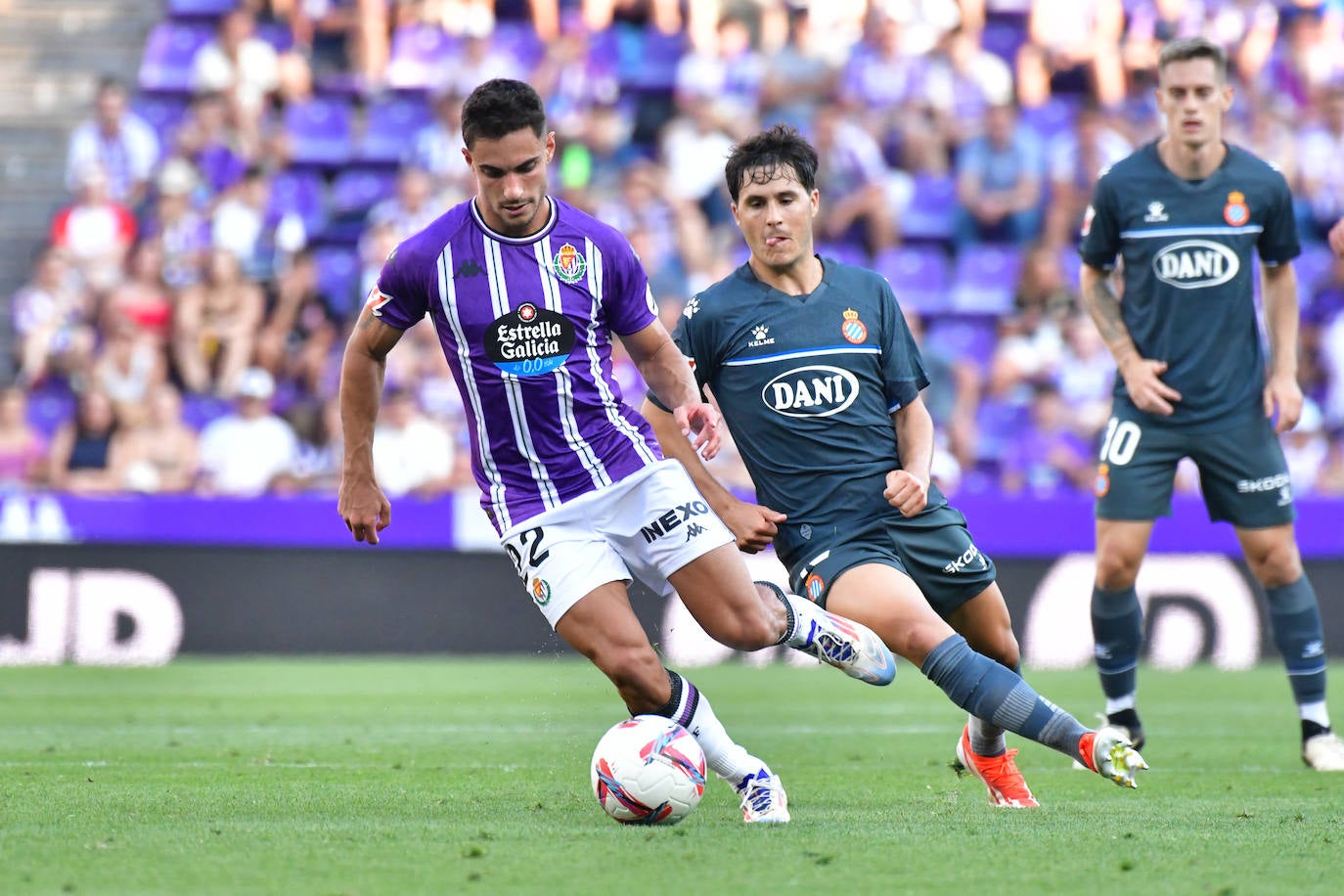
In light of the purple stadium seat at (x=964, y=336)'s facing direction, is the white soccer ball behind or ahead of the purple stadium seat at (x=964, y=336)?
ahead

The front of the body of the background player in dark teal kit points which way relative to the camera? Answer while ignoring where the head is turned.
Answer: toward the camera

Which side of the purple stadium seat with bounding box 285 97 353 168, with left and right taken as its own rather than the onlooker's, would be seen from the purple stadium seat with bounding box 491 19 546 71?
left

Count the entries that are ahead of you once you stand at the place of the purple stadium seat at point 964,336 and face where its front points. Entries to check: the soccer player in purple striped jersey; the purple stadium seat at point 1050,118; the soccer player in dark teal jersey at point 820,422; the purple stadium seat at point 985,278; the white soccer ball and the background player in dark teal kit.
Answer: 4

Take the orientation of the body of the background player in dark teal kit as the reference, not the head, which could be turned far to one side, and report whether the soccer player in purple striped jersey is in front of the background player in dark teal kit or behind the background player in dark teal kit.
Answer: in front

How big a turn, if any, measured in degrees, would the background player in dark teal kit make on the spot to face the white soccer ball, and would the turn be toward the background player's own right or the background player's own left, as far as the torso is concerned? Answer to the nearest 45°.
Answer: approximately 45° to the background player's own right

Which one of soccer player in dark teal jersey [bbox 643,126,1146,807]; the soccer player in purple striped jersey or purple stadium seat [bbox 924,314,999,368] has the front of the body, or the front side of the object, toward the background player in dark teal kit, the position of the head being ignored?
the purple stadium seat

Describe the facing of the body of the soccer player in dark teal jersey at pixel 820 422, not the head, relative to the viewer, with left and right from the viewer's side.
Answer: facing the viewer

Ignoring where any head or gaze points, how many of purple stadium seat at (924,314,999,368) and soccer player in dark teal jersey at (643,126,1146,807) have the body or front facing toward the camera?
2

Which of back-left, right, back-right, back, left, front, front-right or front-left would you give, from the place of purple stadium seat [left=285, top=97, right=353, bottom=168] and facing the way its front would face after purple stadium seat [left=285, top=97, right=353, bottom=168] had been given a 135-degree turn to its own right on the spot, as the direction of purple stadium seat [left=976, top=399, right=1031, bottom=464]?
back

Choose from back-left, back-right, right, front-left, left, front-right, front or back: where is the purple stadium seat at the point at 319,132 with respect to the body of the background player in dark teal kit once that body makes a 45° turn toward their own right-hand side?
right

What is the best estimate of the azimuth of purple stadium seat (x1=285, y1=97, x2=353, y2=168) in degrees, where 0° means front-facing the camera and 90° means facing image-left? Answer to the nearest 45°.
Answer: approximately 0°

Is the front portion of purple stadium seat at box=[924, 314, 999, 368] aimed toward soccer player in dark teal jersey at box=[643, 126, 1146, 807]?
yes

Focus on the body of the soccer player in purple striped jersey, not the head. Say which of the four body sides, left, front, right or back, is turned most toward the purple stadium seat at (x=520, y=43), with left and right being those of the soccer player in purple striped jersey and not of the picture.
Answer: back

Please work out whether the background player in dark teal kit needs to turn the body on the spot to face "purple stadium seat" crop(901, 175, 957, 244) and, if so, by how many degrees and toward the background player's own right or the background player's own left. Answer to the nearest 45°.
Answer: approximately 180°

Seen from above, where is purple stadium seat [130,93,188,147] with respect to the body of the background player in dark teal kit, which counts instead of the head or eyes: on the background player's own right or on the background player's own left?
on the background player's own right

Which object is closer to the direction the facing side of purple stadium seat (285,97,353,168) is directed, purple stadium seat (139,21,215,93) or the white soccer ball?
the white soccer ball

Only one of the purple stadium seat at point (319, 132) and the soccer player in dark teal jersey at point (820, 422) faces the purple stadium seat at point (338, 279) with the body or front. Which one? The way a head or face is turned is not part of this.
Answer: the purple stadium seat at point (319, 132)

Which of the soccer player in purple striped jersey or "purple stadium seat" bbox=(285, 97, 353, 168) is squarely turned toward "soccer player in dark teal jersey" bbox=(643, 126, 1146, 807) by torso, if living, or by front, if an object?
the purple stadium seat
